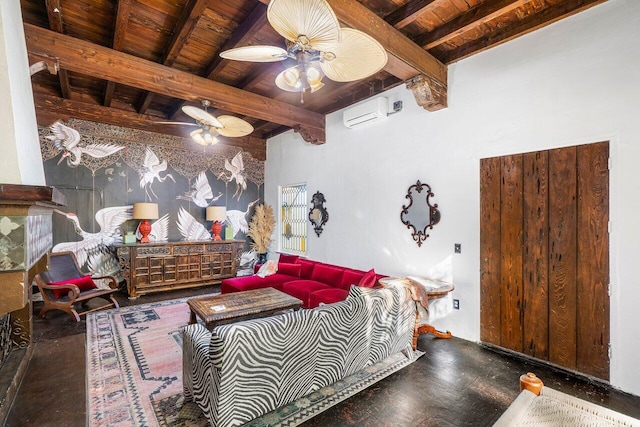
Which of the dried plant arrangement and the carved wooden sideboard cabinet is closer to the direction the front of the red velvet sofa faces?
the carved wooden sideboard cabinet

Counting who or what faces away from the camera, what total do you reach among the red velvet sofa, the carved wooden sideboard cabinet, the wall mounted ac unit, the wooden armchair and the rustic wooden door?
0

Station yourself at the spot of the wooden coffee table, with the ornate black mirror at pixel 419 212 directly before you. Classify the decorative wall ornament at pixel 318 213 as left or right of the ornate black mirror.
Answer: left

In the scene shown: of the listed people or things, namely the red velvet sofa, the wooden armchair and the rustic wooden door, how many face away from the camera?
0

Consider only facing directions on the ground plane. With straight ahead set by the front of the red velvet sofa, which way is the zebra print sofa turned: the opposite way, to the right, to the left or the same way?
to the right

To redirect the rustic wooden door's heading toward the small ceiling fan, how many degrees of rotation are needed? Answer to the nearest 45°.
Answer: approximately 45° to its right

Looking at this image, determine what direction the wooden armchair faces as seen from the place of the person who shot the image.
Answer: facing the viewer and to the right of the viewer

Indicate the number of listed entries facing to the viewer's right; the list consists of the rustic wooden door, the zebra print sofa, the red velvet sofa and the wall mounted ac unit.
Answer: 0

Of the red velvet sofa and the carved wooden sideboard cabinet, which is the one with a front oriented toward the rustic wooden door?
the carved wooden sideboard cabinet

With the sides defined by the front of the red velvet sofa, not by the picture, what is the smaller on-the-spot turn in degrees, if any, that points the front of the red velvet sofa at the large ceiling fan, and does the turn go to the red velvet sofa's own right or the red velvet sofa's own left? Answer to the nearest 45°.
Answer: approximately 45° to the red velvet sofa's own left

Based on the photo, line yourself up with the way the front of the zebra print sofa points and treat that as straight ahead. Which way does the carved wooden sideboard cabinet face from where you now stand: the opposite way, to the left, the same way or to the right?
the opposite way

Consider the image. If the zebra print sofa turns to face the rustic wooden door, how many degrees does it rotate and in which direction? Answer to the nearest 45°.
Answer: approximately 135° to its right

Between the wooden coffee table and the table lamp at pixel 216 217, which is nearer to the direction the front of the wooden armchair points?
the wooden coffee table

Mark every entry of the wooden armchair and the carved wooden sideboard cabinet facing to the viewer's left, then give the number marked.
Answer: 0

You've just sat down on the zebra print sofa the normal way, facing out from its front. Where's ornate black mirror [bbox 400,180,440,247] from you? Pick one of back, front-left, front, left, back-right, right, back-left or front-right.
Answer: right

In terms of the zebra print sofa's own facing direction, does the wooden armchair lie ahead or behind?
ahead

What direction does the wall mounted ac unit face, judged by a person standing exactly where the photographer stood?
facing the viewer and to the left of the viewer

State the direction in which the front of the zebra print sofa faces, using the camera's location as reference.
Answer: facing away from the viewer and to the left of the viewer
